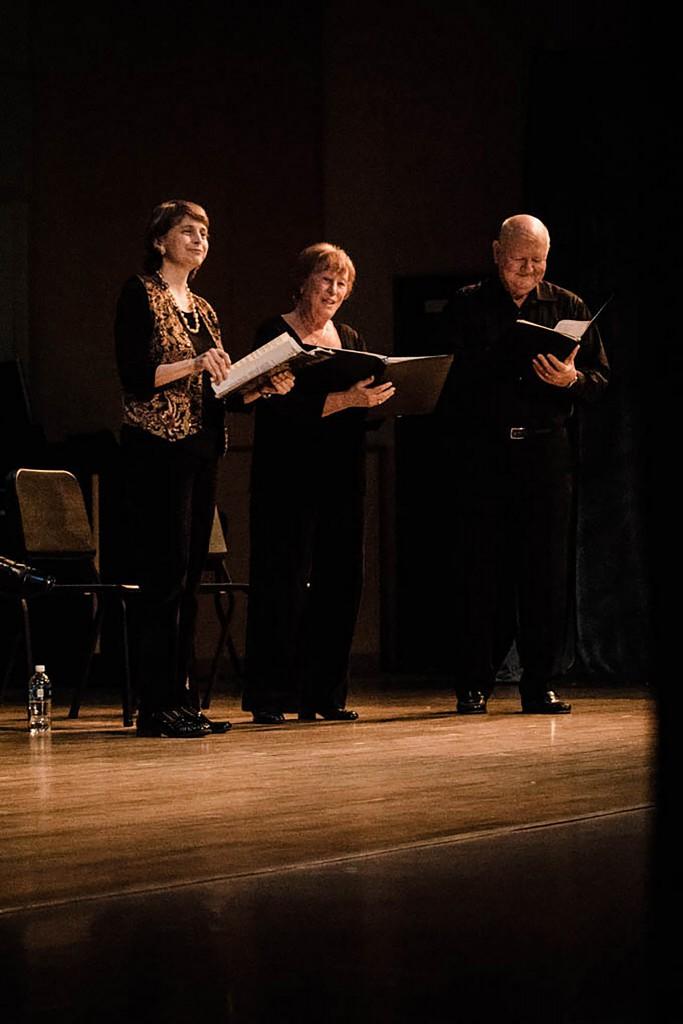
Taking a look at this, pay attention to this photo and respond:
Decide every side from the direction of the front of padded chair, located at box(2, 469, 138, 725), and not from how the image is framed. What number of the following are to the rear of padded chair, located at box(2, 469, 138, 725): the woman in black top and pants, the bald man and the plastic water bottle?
0

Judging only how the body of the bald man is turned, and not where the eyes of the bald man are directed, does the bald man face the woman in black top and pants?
no

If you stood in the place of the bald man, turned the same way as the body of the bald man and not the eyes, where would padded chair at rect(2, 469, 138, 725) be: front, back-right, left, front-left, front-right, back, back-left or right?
right

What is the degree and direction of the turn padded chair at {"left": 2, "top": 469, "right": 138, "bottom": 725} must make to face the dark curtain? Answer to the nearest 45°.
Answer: approximately 90° to its left

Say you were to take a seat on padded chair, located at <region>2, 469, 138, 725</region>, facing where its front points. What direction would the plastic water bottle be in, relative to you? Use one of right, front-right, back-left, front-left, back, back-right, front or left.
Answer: front-right

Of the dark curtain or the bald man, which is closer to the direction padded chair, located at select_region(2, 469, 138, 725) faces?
the bald man

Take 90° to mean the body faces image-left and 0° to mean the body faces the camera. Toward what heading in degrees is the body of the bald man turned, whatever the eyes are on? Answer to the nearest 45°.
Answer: approximately 0°

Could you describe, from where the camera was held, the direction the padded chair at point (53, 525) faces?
facing the viewer and to the right of the viewer

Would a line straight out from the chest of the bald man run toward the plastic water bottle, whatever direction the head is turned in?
no

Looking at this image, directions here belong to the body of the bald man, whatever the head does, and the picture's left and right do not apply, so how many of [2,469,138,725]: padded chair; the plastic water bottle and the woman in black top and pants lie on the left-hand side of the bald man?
0

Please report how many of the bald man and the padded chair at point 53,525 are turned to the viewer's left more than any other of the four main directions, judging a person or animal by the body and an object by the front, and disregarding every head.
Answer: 0

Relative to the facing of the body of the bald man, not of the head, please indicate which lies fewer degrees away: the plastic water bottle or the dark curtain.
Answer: the plastic water bottle
